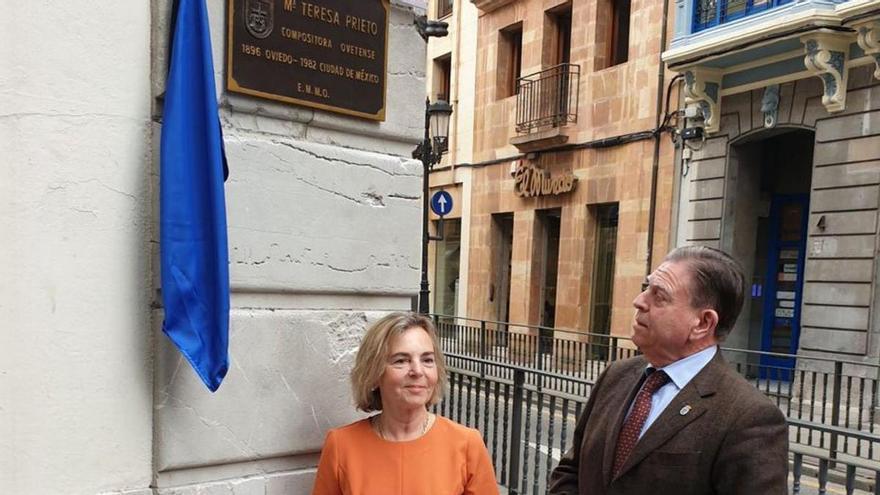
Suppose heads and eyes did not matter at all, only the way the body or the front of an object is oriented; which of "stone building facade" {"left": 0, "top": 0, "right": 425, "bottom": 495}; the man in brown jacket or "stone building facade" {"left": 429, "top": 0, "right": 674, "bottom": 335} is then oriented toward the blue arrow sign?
"stone building facade" {"left": 429, "top": 0, "right": 674, "bottom": 335}

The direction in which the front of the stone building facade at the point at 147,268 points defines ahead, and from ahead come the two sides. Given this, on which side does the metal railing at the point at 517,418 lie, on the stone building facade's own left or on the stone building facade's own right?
on the stone building facade's own left

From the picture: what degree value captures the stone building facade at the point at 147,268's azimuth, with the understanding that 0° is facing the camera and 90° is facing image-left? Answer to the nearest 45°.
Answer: approximately 315°

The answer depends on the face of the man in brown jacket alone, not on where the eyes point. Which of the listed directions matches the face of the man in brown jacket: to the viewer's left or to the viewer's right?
to the viewer's left

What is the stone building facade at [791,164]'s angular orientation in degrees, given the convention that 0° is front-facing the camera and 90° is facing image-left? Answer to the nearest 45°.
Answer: approximately 45°

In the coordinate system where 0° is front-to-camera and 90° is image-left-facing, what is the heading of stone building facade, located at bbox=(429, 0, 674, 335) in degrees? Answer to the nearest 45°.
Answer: approximately 45°

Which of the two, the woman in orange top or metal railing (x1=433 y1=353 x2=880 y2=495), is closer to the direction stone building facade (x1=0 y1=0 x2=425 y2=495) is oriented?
the woman in orange top

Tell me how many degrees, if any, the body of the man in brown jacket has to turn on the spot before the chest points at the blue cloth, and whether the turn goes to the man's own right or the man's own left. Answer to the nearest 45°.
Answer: approximately 45° to the man's own right

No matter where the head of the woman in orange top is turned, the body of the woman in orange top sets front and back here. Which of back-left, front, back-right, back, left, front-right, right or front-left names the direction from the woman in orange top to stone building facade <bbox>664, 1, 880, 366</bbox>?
back-left

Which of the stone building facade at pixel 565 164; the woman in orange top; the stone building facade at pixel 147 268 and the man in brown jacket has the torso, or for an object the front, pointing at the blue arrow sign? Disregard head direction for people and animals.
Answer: the stone building facade at pixel 565 164
